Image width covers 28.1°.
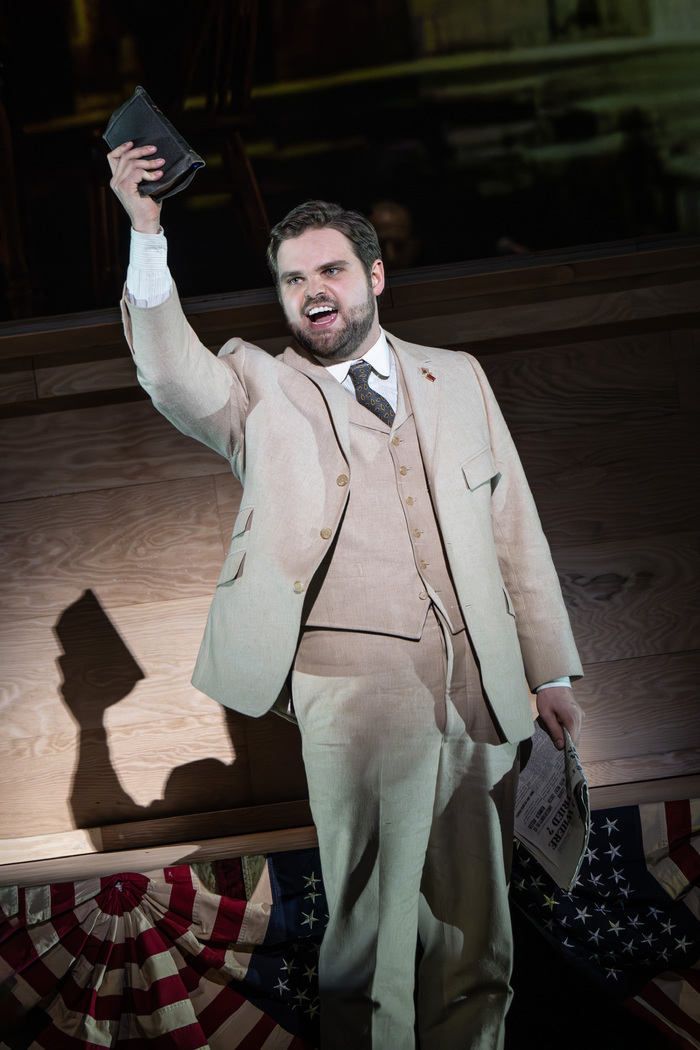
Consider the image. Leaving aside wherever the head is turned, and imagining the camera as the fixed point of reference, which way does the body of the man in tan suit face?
toward the camera

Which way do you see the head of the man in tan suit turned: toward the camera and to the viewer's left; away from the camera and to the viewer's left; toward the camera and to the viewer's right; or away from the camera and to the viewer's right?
toward the camera and to the viewer's left
